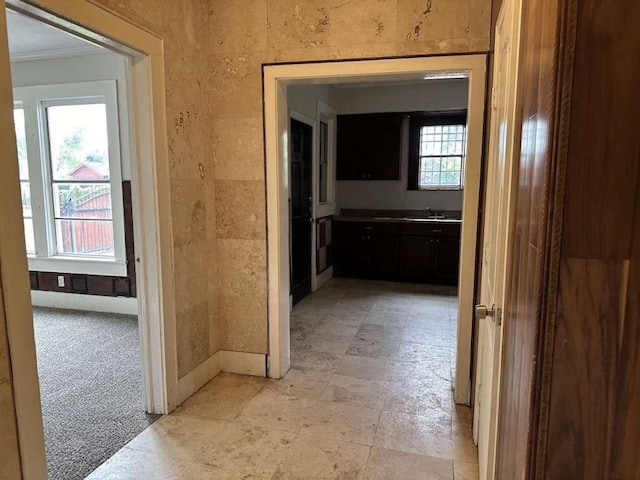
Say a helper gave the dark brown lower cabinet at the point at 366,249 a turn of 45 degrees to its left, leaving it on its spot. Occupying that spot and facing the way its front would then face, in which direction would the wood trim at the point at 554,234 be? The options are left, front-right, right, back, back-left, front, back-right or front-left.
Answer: front-right

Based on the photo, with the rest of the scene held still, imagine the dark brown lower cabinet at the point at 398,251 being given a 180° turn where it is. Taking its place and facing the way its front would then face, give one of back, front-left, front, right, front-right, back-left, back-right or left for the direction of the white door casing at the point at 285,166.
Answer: back

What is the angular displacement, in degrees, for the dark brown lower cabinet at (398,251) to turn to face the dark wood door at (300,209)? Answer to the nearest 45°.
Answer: approximately 45° to its right

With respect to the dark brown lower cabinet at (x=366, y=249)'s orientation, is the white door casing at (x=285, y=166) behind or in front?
in front

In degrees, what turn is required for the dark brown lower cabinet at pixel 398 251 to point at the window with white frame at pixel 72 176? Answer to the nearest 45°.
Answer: approximately 45° to its right

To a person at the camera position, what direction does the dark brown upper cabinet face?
facing the viewer

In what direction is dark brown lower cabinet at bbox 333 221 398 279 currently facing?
toward the camera

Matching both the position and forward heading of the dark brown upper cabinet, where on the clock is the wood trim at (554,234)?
The wood trim is roughly at 12 o'clock from the dark brown upper cabinet.

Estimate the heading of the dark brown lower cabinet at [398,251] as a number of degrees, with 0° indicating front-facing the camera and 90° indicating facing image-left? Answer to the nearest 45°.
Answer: approximately 0°

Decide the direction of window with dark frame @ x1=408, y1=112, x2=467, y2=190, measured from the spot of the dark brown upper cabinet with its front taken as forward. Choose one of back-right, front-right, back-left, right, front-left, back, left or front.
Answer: left

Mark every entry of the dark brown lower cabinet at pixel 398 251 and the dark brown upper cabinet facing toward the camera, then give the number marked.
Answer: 2
